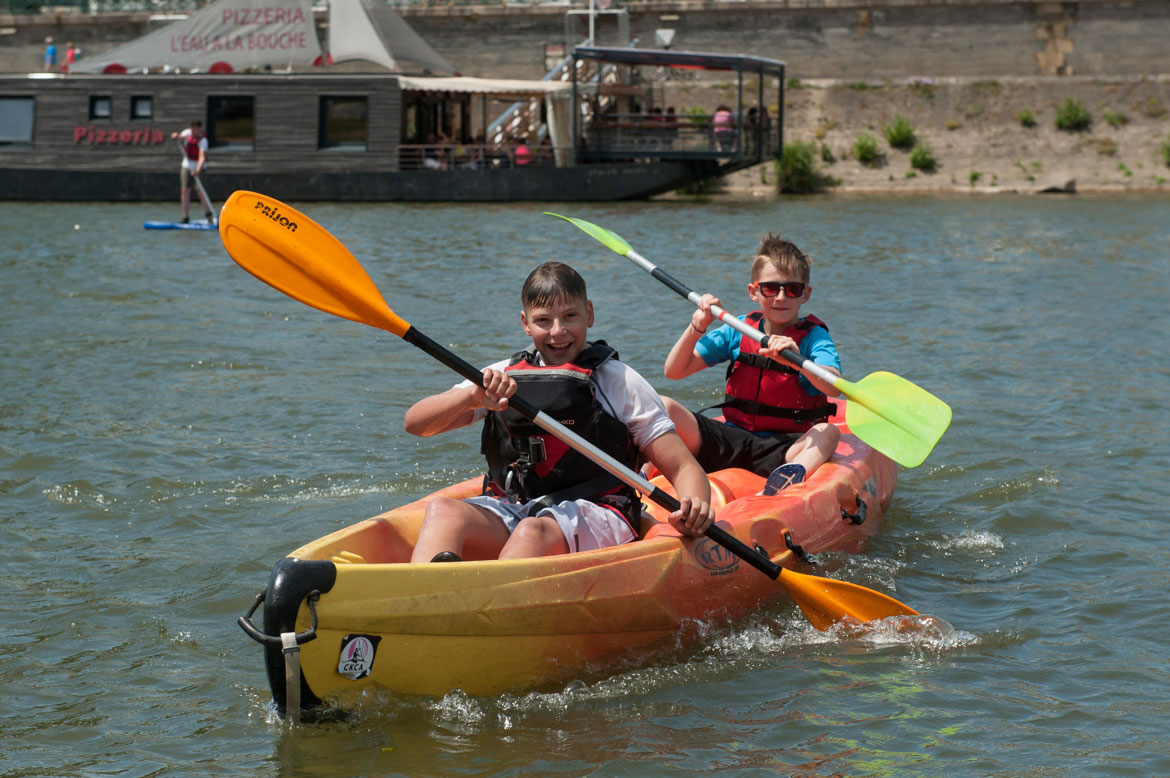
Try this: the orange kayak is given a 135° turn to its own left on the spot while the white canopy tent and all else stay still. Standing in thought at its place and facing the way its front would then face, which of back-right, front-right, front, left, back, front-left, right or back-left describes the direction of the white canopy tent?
left

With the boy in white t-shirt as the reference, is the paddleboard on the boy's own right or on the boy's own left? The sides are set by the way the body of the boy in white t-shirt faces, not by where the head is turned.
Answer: on the boy's own right

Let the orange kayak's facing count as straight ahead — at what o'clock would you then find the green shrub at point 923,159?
The green shrub is roughly at 5 o'clock from the orange kayak.

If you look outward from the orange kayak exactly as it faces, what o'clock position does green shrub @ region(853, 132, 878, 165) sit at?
The green shrub is roughly at 5 o'clock from the orange kayak.

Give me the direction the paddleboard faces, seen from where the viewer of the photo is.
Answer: facing to the left of the viewer

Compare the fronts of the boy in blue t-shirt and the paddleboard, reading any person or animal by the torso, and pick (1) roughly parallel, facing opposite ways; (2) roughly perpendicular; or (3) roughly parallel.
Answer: roughly perpendicular
